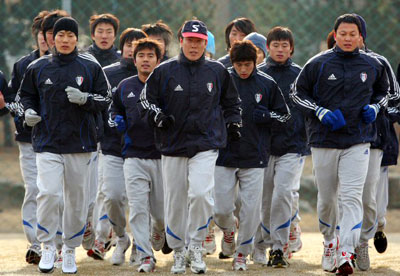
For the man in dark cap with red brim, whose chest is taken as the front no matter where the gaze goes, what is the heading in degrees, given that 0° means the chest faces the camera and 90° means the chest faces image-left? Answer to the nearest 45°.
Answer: approximately 0°
